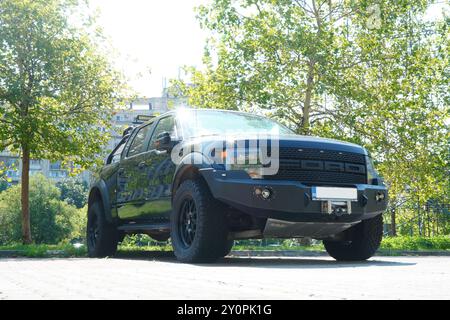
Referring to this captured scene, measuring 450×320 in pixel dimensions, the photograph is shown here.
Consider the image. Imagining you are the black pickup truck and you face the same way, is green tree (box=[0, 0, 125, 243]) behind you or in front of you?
behind

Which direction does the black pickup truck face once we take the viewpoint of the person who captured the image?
facing the viewer and to the right of the viewer

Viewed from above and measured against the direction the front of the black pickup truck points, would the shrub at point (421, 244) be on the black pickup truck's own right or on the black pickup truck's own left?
on the black pickup truck's own left

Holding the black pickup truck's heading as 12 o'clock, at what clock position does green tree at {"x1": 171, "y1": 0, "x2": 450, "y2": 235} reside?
The green tree is roughly at 8 o'clock from the black pickup truck.
